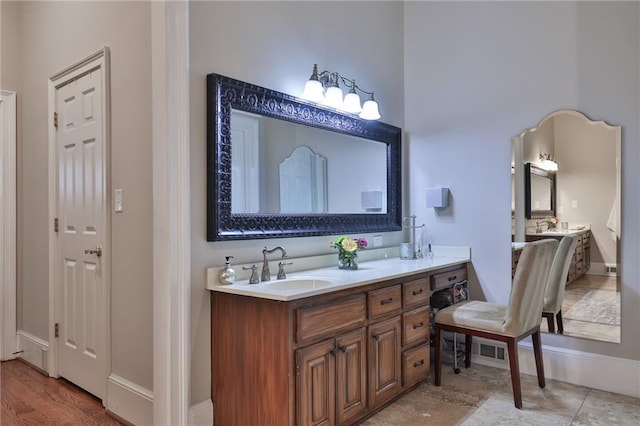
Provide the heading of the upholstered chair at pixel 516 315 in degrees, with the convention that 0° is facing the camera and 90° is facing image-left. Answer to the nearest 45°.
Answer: approximately 135°

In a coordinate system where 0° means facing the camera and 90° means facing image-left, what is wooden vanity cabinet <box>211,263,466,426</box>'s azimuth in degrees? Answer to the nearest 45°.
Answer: approximately 315°

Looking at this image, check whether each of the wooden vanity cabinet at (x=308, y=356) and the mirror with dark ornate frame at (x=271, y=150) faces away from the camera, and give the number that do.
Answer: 0

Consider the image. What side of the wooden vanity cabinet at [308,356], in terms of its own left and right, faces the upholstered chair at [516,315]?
left

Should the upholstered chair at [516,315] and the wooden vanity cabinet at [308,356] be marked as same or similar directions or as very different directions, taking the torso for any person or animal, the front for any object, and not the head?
very different directions
